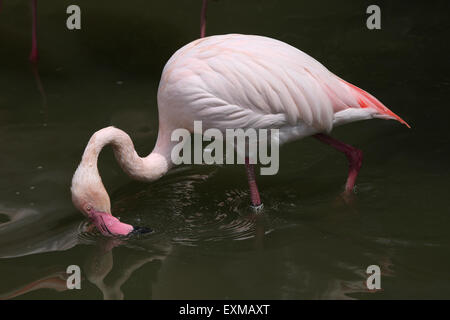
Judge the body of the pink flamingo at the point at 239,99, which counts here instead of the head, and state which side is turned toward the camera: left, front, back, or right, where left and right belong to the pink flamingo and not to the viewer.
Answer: left
